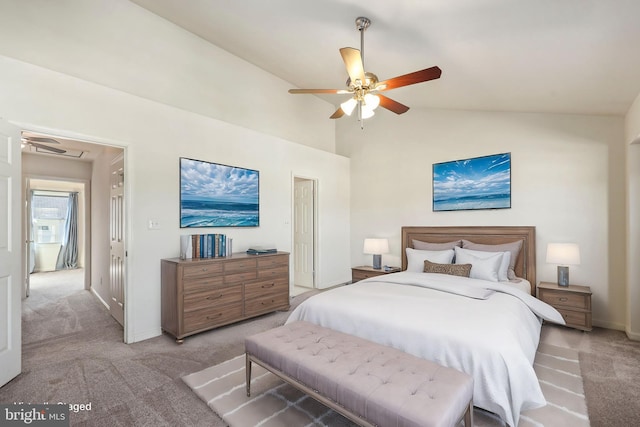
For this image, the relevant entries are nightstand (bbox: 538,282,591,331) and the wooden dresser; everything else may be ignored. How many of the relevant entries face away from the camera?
0

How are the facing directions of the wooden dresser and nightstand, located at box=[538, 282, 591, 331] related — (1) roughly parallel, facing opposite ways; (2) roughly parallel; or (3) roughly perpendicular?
roughly perpendicular

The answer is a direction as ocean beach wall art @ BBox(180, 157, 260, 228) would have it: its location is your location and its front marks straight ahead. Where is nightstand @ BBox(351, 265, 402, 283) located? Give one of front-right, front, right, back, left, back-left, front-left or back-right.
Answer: front-left

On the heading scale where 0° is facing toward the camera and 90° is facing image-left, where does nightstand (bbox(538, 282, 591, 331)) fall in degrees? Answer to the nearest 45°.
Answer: approximately 0°

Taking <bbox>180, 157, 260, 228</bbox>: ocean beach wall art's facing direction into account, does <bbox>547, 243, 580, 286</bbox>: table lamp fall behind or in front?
in front

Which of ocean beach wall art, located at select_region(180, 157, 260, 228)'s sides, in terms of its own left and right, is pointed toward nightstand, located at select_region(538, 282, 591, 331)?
front

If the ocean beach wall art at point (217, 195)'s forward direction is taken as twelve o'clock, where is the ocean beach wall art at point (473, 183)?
the ocean beach wall art at point (473, 183) is roughly at 11 o'clock from the ocean beach wall art at point (217, 195).

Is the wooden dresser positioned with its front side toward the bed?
yes

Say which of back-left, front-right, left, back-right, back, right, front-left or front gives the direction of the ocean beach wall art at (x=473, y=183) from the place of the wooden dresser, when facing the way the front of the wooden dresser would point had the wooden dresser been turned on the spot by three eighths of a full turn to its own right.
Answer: back

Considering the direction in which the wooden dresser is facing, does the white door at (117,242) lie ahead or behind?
behind

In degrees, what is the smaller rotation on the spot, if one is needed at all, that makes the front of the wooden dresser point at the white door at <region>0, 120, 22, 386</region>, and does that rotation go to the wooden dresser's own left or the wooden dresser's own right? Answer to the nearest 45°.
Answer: approximately 135° to the wooden dresser's own right

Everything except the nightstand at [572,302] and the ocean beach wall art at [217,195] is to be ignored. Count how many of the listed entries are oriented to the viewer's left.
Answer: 0

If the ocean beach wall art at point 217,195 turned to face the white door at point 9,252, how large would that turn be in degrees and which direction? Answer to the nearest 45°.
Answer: approximately 90° to its right

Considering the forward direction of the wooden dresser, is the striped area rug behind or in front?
in front

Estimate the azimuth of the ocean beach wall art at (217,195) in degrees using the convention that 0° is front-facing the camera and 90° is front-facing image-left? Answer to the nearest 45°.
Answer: approximately 315°

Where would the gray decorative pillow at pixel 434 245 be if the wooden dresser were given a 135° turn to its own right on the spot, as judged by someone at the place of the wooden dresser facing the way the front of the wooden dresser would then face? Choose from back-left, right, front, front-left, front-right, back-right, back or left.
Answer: back
